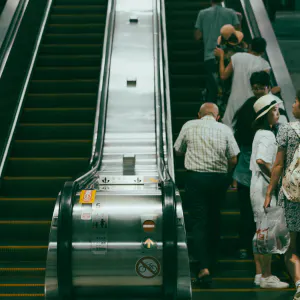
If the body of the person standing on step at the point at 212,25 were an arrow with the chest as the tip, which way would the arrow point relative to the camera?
away from the camera

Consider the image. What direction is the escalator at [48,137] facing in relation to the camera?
toward the camera

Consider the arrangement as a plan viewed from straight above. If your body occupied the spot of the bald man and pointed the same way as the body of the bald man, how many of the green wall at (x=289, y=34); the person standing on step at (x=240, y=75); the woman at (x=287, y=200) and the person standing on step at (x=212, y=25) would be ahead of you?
3

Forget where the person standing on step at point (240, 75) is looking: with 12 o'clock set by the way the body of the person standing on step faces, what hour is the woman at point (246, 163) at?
The woman is roughly at 6 o'clock from the person standing on step.

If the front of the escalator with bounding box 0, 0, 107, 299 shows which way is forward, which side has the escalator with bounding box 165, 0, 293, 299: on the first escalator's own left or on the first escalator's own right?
on the first escalator's own left

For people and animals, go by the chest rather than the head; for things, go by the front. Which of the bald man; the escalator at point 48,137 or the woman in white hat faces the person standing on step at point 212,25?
the bald man

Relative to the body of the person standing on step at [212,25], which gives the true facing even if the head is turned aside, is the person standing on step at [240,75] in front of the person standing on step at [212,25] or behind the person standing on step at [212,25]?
behind

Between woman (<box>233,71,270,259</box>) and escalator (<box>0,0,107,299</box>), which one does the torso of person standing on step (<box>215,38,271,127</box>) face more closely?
the escalator

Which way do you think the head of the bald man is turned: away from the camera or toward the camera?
away from the camera

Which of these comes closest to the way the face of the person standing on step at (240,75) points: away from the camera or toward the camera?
away from the camera

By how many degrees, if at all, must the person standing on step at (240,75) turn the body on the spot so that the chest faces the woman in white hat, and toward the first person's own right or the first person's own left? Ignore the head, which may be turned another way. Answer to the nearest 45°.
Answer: approximately 180°

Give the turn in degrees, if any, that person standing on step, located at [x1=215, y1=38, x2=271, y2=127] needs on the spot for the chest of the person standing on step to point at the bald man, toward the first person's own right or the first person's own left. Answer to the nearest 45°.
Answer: approximately 180°

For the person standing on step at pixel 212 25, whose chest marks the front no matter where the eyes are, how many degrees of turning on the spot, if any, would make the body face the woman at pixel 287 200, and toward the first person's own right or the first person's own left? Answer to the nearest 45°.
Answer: approximately 180°
